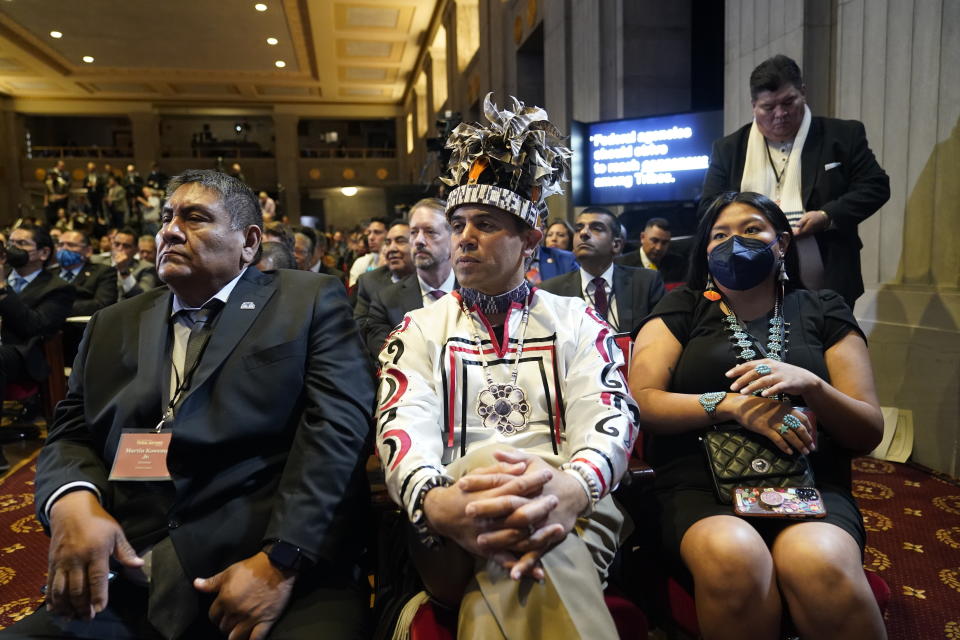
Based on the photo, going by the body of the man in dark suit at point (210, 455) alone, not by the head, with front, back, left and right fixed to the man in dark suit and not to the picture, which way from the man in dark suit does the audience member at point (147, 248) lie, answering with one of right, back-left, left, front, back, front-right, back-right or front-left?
back-right

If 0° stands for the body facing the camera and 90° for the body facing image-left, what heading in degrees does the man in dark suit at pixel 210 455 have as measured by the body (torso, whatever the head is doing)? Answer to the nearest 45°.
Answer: approximately 45°

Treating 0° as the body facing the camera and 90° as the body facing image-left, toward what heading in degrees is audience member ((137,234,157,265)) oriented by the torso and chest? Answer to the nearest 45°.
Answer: approximately 45°

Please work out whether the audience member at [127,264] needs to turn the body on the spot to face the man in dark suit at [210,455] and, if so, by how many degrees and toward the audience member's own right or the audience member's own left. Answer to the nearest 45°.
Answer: approximately 45° to the audience member's own left

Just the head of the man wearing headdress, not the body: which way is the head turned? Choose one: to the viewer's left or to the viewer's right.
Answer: to the viewer's left

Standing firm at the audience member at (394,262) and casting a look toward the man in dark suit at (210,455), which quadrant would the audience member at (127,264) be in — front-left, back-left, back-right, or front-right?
back-right

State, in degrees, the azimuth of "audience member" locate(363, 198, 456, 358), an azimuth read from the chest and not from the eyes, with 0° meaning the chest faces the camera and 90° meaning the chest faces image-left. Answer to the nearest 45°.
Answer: approximately 45°

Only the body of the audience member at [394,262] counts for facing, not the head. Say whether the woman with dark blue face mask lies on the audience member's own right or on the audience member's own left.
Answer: on the audience member's own left

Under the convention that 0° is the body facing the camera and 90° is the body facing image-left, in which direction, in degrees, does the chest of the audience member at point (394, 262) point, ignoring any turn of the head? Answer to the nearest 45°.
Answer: approximately 45°

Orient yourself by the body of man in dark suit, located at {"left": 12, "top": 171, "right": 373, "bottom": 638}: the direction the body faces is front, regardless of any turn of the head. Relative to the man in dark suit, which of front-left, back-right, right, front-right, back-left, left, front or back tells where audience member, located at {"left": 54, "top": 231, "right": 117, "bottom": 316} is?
back-right

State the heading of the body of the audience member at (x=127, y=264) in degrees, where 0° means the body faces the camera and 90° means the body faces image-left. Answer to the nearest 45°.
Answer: approximately 45°

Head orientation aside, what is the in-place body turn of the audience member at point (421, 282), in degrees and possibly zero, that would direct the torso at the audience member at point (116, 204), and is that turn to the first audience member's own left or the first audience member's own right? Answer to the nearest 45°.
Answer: approximately 90° to the first audience member's own right

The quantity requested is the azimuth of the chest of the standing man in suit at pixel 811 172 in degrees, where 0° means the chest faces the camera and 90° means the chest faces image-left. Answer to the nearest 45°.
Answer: approximately 0°

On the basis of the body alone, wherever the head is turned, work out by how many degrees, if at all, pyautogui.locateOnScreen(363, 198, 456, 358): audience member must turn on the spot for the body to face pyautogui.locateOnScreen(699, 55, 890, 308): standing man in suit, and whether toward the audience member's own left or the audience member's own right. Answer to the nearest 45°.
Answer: approximately 90° to the audience member's own left
